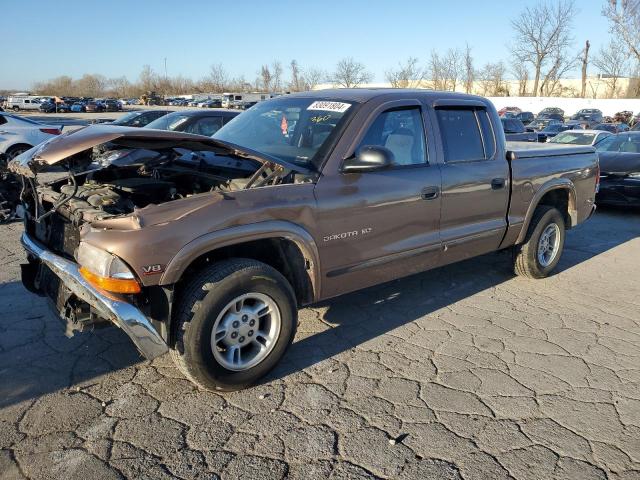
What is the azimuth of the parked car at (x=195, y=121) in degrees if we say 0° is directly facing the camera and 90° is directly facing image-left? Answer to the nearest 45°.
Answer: approximately 45°

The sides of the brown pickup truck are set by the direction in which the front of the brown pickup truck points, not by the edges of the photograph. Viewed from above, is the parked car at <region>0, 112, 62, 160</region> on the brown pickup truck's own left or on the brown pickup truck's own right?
on the brown pickup truck's own right

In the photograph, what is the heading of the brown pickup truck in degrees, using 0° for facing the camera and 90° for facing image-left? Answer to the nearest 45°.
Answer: approximately 45°

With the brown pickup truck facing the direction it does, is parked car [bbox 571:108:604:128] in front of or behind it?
behind

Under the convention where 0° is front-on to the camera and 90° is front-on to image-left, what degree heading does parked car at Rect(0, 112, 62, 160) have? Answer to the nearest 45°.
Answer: approximately 90°

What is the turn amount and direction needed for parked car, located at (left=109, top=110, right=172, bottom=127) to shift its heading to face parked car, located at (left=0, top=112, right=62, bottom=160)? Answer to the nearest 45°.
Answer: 0° — it already faces it

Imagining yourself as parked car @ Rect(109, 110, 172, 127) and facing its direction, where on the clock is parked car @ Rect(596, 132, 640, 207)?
parked car @ Rect(596, 132, 640, 207) is roughly at 9 o'clock from parked car @ Rect(109, 110, 172, 127).

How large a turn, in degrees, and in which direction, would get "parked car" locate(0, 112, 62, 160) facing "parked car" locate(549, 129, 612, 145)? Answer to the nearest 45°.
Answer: approximately 180°
